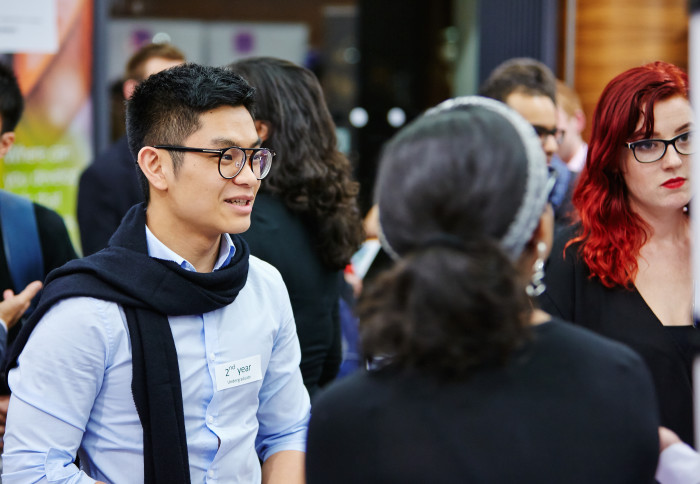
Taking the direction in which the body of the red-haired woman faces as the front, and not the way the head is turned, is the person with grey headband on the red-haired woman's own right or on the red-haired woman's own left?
on the red-haired woman's own right

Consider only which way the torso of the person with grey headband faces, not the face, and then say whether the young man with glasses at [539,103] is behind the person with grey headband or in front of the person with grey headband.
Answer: in front

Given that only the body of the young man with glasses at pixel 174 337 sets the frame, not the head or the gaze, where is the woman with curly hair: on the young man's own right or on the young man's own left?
on the young man's own left

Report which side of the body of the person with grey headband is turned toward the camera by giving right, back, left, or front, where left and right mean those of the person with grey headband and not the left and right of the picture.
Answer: back

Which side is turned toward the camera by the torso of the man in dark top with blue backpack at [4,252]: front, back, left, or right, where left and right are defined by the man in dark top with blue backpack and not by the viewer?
left

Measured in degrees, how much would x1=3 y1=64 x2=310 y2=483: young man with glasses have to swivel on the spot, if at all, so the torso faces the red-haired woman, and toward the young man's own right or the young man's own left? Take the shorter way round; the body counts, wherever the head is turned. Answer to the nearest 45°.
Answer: approximately 45° to the young man's own left
